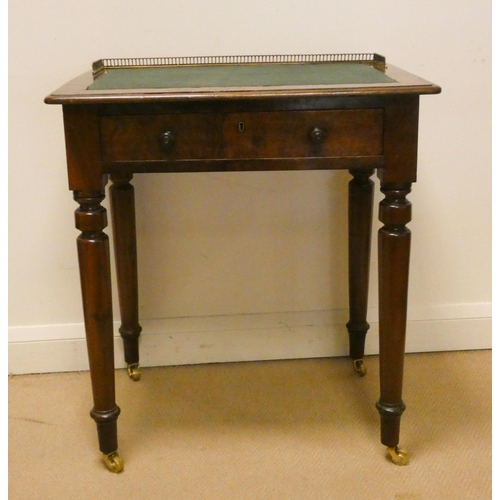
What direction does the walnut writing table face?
toward the camera
